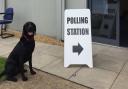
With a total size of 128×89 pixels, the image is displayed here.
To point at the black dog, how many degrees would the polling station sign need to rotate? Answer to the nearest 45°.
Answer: approximately 45° to its right

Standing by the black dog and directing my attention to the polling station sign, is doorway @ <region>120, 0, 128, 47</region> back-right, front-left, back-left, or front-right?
front-left

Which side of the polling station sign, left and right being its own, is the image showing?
front

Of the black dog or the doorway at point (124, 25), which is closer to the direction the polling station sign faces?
the black dog

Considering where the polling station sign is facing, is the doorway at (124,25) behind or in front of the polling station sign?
behind

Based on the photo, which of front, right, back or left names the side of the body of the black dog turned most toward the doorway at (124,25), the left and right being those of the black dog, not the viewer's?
left

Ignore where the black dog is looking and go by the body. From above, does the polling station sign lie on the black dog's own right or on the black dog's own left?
on the black dog's own left

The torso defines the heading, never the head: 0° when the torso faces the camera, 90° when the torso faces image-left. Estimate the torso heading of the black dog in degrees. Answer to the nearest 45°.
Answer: approximately 315°

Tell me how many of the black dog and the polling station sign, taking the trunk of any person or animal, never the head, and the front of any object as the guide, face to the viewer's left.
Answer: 0

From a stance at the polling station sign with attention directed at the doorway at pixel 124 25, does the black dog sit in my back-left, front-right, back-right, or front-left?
back-left
